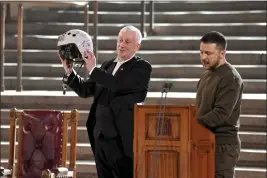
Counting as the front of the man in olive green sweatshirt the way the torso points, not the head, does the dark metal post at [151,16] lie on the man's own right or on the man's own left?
on the man's own right

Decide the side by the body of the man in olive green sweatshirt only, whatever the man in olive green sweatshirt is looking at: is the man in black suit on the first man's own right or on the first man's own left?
on the first man's own right

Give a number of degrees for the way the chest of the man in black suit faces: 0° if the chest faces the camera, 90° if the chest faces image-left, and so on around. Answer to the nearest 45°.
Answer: approximately 45°

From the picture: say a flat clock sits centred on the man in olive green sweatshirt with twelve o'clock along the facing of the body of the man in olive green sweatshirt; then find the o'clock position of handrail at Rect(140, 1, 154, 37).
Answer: The handrail is roughly at 4 o'clock from the man in olive green sweatshirt.

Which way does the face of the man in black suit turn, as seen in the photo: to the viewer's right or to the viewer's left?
to the viewer's left
